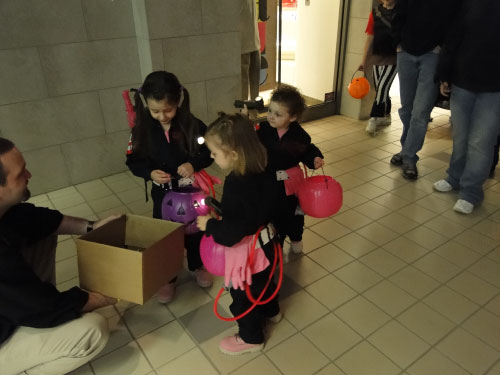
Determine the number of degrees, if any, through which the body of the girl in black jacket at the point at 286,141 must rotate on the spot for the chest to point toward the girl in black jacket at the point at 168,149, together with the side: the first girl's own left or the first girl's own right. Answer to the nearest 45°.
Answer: approximately 45° to the first girl's own right

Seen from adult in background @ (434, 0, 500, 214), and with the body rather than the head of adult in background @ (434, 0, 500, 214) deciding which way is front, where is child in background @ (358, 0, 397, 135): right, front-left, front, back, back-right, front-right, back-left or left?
right

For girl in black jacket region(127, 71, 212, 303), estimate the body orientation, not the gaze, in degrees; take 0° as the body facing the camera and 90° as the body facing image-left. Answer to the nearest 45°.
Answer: approximately 0°

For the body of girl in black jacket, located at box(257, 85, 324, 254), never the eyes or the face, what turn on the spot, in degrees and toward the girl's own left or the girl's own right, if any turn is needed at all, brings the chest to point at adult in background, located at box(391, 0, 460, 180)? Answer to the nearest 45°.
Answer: approximately 180°

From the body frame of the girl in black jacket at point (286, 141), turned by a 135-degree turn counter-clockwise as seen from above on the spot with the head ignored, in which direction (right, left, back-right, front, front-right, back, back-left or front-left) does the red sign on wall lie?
left

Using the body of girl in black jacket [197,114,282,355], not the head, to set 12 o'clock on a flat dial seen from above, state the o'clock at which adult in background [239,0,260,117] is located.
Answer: The adult in background is roughly at 3 o'clock from the girl in black jacket.

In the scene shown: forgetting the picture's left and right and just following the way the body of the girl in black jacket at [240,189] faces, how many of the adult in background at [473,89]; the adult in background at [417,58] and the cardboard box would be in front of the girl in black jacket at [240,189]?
1

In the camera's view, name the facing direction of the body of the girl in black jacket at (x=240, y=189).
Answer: to the viewer's left

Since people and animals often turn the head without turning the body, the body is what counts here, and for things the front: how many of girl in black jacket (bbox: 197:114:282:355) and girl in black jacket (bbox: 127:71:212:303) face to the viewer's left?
1

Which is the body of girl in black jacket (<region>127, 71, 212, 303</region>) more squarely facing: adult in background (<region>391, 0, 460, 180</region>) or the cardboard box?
the cardboard box

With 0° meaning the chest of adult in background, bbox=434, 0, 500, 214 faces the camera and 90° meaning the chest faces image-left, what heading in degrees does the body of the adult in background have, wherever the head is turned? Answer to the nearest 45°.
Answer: approximately 45°

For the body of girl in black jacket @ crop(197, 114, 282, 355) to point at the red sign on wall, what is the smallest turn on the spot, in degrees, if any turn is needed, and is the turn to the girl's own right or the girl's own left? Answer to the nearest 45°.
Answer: approximately 90° to the girl's own right

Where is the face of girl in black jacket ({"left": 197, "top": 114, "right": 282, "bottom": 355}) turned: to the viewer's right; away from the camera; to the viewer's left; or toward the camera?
to the viewer's left

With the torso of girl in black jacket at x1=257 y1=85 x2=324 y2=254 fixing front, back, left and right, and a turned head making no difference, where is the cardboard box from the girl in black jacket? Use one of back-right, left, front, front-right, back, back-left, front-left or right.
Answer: front
